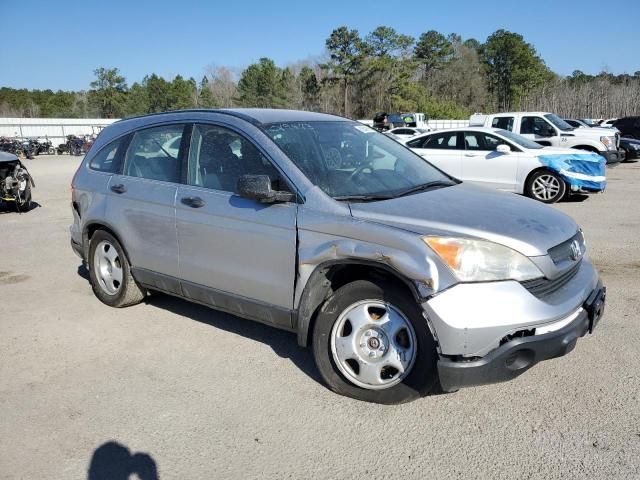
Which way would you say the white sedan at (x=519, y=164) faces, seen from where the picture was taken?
facing the viewer and to the right of the viewer

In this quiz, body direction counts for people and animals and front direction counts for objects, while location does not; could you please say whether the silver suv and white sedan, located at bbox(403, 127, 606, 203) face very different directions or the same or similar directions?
same or similar directions

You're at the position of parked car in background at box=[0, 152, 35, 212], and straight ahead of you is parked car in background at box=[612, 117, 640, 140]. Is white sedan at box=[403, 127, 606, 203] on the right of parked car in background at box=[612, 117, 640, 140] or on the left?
right

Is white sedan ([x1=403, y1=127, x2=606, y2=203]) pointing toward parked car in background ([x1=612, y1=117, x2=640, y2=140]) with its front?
no

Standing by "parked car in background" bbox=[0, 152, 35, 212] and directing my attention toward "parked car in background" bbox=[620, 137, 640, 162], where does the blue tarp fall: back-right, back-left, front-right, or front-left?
front-right

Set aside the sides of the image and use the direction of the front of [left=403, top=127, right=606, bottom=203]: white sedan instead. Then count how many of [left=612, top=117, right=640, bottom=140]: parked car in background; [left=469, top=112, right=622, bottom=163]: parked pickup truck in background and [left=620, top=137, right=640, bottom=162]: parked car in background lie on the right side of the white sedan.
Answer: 0

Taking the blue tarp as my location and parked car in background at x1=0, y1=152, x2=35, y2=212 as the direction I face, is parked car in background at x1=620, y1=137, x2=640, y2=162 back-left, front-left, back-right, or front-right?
back-right

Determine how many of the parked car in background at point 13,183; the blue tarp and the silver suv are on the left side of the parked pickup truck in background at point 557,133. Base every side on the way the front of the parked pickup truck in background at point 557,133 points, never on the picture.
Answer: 0

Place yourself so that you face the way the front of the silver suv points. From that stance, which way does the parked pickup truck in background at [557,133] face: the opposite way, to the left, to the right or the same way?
the same way

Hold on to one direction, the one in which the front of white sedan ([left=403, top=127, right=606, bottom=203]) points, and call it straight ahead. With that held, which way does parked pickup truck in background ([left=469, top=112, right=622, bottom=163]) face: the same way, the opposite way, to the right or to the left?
the same way

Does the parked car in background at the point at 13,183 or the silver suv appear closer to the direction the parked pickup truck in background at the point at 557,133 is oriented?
the silver suv

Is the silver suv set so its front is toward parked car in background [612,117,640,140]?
no

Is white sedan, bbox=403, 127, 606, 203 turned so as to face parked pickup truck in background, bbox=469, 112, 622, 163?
no

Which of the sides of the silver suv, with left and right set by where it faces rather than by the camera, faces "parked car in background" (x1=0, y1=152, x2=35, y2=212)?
back
